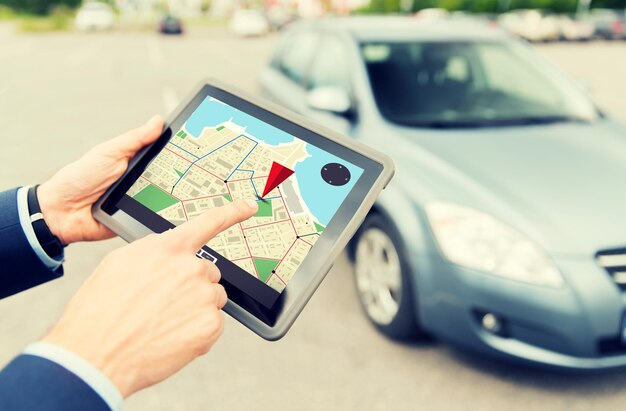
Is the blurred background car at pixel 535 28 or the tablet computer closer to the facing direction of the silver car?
the tablet computer

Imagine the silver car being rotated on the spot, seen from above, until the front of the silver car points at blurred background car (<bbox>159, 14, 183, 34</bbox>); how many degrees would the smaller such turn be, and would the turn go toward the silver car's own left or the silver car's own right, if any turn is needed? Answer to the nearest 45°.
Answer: approximately 180°

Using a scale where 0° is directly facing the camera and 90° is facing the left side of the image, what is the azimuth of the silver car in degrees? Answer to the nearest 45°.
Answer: approximately 315°

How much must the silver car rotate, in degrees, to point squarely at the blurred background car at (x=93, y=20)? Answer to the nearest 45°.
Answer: approximately 180°

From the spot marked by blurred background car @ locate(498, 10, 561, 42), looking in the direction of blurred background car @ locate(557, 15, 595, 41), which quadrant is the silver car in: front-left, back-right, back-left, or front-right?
back-right

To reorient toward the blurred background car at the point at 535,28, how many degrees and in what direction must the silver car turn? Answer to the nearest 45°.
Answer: approximately 135° to its left

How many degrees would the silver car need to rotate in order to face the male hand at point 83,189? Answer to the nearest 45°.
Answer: approximately 90° to its right

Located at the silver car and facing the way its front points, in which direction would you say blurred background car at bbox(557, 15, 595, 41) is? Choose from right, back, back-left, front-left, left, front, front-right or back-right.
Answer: back-left
